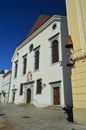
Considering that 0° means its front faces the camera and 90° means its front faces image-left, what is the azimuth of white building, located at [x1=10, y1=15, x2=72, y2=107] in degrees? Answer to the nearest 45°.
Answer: approximately 45°
